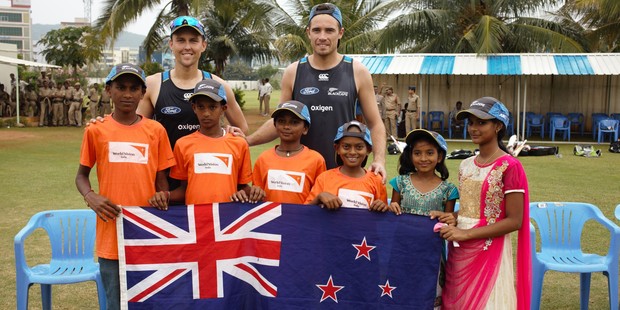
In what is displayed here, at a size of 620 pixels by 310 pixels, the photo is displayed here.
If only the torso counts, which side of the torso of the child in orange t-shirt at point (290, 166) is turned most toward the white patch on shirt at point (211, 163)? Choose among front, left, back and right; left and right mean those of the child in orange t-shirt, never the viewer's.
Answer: right

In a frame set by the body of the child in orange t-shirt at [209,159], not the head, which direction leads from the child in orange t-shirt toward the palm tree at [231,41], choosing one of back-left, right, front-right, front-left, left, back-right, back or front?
back

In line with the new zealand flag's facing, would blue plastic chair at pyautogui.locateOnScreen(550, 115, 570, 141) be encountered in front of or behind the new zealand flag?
behind

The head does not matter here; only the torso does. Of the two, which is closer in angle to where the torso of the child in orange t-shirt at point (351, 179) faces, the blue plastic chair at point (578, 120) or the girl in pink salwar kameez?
the girl in pink salwar kameez

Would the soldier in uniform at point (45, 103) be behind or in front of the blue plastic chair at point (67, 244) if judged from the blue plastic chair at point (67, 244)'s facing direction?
behind

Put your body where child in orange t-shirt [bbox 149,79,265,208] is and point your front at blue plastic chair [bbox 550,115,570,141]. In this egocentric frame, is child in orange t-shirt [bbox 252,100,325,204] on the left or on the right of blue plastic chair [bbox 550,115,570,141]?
right

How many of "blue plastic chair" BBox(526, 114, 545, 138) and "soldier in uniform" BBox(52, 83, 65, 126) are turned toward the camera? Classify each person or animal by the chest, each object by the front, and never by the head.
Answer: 2
